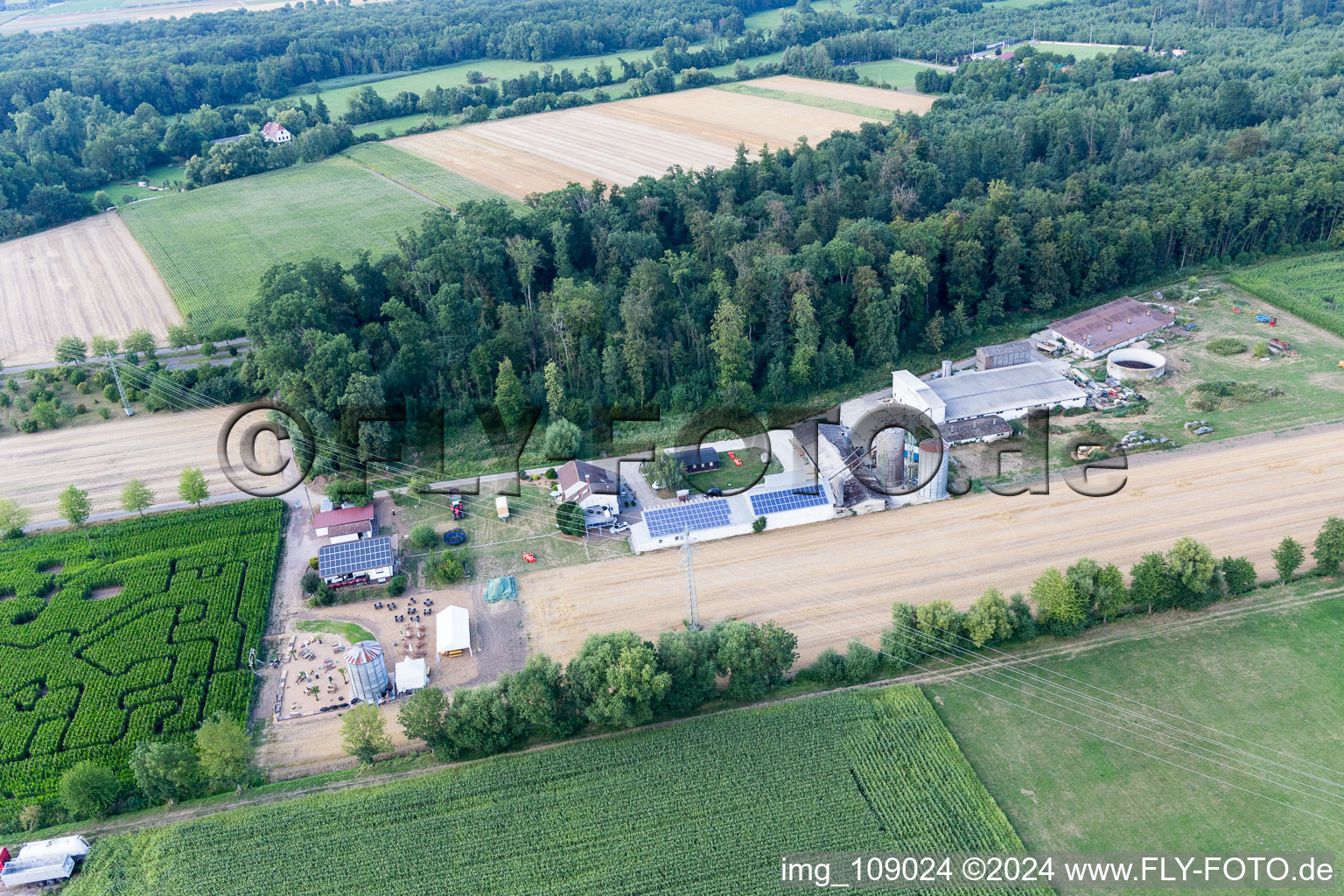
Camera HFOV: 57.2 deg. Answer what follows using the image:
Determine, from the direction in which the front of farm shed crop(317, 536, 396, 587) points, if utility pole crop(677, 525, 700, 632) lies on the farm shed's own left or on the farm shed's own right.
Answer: on the farm shed's own left

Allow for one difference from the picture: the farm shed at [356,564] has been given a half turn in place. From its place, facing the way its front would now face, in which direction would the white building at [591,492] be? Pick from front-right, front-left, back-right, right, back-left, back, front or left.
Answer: right

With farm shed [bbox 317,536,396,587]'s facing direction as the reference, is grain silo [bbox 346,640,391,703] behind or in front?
in front

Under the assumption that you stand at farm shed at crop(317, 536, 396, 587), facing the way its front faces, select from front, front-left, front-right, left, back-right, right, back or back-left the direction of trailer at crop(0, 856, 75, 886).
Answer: front-right

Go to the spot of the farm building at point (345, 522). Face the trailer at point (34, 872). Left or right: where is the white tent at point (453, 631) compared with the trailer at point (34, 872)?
left

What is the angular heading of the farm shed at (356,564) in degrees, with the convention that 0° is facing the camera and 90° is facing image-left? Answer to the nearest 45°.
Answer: approximately 0°

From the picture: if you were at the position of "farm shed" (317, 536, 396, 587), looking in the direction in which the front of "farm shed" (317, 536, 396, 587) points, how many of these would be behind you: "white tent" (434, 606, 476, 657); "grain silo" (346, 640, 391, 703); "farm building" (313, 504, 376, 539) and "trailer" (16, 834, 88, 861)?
1

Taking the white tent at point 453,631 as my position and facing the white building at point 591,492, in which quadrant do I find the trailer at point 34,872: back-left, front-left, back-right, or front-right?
back-left

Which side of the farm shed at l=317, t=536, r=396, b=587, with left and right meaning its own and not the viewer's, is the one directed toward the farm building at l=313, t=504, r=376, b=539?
back

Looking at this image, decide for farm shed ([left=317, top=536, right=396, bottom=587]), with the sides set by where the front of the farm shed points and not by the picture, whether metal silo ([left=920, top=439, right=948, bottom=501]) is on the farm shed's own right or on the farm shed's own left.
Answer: on the farm shed's own left

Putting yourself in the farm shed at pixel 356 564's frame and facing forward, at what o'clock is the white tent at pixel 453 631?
The white tent is roughly at 11 o'clock from the farm shed.

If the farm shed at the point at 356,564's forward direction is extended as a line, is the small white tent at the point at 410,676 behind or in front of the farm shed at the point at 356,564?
in front
